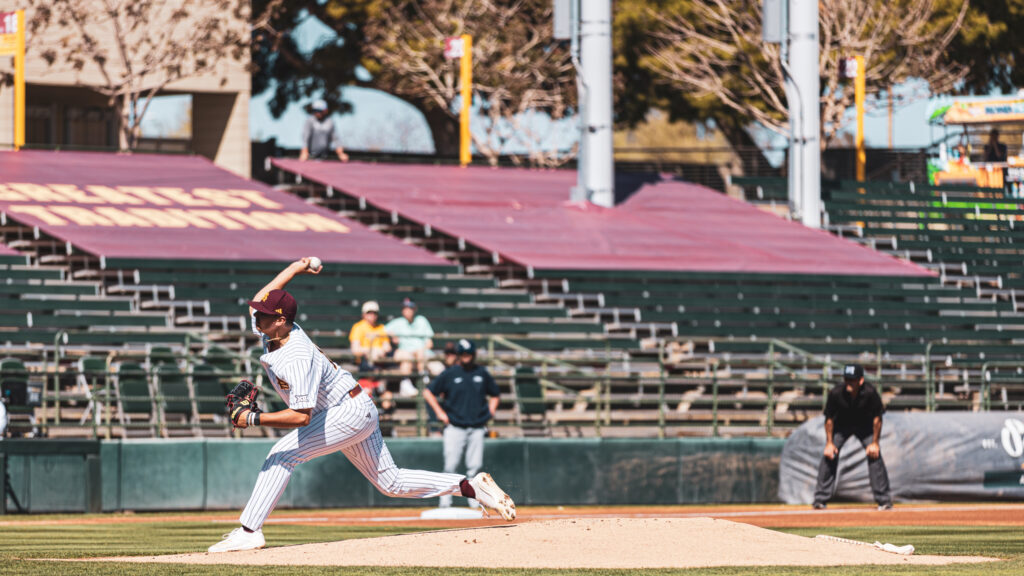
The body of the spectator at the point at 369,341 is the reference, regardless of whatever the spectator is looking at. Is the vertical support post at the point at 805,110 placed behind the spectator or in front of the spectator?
behind

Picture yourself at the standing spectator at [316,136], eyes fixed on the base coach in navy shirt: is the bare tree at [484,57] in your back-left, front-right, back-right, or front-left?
back-left

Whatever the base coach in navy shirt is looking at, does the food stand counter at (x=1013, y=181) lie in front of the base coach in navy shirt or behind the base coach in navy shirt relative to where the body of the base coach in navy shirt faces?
behind

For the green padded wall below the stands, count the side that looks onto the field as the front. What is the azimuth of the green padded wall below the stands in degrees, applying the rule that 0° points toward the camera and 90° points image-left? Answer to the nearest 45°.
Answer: approximately 0°

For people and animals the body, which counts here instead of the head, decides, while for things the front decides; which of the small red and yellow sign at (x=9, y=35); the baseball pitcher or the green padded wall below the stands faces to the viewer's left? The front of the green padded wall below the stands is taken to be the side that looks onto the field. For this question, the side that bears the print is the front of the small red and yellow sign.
the baseball pitcher

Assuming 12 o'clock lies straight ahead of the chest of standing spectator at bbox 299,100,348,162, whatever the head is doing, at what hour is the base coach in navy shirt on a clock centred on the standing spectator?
The base coach in navy shirt is roughly at 12 o'clock from the standing spectator.

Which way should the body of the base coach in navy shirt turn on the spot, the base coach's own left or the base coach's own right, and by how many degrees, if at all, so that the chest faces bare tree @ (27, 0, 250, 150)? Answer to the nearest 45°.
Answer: approximately 180°

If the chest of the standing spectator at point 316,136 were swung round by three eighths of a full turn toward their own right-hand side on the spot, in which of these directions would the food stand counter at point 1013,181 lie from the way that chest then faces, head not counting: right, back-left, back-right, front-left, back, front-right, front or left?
back-right

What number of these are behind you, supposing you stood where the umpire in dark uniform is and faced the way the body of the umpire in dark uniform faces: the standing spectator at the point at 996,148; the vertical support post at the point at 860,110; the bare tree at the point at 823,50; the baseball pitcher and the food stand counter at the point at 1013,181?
4
